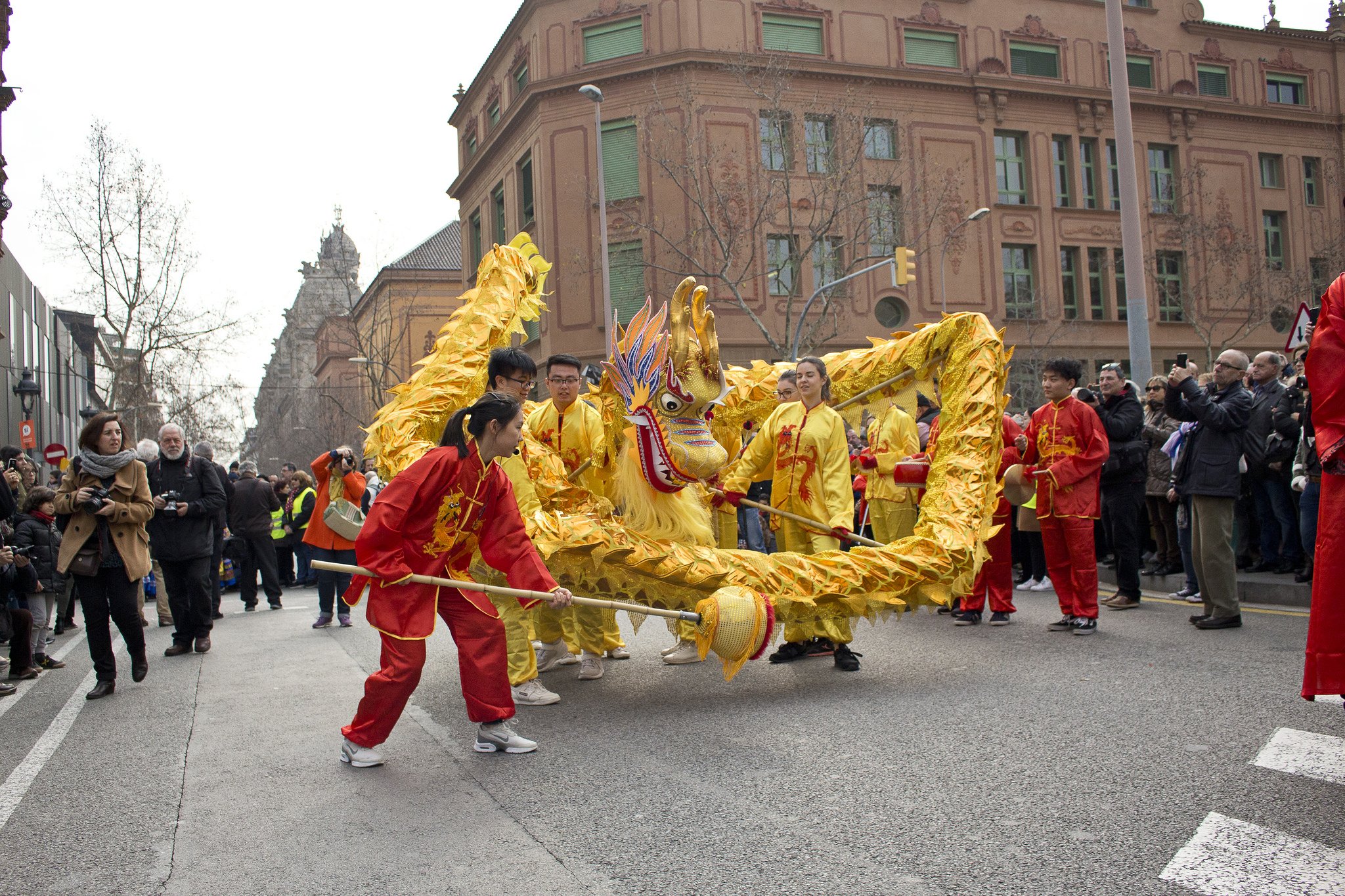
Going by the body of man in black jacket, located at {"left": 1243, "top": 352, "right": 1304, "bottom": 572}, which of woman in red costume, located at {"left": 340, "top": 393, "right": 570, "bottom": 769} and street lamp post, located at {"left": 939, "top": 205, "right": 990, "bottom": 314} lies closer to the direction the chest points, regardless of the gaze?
the woman in red costume

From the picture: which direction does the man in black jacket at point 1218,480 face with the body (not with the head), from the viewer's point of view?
to the viewer's left

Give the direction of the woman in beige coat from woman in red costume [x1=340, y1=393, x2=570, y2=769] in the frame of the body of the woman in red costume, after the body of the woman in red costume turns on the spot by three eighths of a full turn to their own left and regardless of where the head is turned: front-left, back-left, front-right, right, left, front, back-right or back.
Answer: front-left

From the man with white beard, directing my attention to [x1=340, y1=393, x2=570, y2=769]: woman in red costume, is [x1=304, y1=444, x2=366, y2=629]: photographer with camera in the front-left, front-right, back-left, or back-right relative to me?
back-left

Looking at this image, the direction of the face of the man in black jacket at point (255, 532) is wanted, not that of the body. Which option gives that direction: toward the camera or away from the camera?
away from the camera

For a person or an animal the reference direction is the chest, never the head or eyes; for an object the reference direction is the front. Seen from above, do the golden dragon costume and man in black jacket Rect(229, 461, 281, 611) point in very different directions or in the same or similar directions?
very different directions

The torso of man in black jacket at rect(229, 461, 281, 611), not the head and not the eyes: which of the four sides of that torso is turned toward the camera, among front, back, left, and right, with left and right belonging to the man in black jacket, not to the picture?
back

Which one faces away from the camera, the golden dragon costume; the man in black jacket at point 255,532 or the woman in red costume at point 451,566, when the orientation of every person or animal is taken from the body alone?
the man in black jacket

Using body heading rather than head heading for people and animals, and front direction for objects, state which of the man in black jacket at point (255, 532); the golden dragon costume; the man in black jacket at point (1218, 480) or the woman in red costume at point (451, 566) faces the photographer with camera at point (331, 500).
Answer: the man in black jacket at point (1218, 480)

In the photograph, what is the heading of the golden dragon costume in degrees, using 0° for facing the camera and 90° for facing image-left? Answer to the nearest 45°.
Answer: approximately 315°

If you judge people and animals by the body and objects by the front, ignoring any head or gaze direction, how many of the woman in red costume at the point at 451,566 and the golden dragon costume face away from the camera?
0

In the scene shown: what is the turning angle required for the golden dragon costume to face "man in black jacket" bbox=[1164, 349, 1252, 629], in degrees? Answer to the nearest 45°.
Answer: approximately 45° to its left
